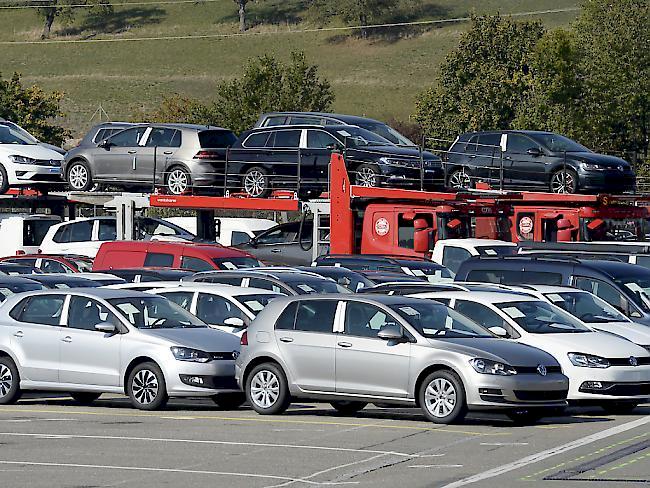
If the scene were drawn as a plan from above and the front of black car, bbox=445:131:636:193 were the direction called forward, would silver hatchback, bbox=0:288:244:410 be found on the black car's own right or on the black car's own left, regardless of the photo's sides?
on the black car's own right

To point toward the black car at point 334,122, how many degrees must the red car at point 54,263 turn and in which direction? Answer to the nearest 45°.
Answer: approximately 45° to its left

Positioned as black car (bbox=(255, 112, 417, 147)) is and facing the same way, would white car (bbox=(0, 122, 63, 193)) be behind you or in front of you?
behind

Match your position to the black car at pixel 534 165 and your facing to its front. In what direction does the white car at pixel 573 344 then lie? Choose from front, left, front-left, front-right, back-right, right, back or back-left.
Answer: front-right

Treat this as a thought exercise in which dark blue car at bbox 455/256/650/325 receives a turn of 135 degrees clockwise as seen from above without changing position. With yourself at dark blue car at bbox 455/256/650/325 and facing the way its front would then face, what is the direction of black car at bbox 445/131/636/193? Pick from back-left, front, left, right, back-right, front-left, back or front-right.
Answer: right

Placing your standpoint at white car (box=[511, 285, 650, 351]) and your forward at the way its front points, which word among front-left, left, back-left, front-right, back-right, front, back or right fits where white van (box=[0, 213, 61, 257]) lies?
back

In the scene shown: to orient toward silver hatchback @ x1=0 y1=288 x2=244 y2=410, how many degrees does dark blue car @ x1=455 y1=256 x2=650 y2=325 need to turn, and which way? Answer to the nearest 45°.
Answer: approximately 90° to its right

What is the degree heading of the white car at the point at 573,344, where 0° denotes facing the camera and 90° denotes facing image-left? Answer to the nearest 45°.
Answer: approximately 315°
